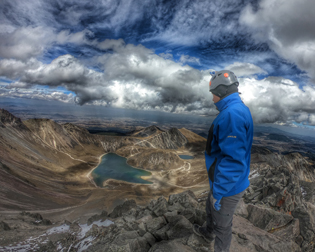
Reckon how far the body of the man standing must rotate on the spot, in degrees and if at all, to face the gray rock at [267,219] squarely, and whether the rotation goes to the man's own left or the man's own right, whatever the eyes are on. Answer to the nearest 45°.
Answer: approximately 90° to the man's own right

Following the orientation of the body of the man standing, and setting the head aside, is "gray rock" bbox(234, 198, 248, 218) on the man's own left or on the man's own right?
on the man's own right

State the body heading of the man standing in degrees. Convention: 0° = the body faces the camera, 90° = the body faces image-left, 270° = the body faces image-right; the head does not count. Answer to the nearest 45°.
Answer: approximately 90°
